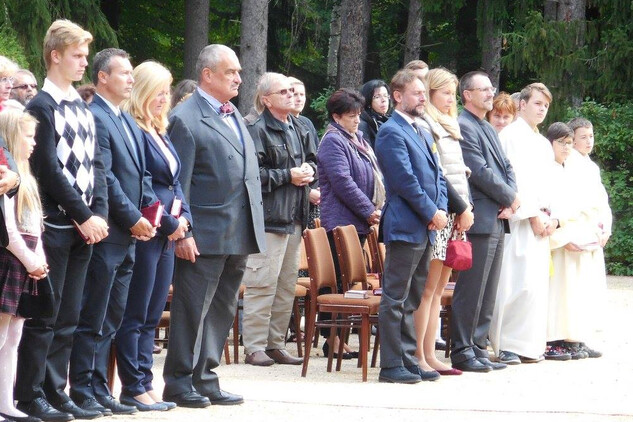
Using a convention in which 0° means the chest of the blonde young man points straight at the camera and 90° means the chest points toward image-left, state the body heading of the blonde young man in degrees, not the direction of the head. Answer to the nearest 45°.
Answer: approximately 315°

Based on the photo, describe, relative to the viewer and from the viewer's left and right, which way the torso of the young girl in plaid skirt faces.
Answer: facing to the right of the viewer

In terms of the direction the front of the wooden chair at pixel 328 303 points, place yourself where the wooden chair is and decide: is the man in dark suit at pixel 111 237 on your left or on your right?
on your right

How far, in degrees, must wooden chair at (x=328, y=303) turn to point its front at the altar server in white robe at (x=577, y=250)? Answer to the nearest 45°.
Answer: approximately 90° to its left

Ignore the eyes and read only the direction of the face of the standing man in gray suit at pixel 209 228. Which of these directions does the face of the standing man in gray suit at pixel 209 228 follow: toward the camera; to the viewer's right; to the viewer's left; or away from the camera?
to the viewer's right

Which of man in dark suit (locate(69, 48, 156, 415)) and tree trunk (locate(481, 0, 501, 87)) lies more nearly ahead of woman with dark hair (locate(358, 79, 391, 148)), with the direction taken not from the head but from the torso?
the man in dark suit

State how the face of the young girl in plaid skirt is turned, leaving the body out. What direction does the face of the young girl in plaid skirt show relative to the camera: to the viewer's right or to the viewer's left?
to the viewer's right

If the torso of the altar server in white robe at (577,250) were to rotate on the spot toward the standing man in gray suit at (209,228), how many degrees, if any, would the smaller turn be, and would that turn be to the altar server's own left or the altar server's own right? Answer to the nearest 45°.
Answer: approximately 90° to the altar server's own right

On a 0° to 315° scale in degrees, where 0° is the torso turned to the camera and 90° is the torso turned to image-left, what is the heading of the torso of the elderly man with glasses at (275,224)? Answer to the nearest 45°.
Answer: approximately 315°
